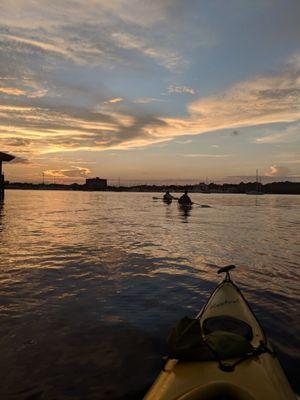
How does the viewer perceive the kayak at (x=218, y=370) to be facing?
facing away from the viewer
